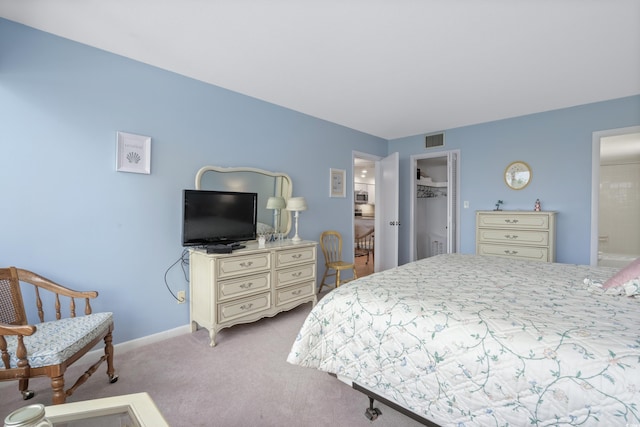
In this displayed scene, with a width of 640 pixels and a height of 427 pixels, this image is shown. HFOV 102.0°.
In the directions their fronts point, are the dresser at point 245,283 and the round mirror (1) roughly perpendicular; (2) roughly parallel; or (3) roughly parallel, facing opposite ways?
roughly perpendicular

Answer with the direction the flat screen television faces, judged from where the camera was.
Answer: facing the viewer and to the right of the viewer

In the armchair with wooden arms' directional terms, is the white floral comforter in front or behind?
in front

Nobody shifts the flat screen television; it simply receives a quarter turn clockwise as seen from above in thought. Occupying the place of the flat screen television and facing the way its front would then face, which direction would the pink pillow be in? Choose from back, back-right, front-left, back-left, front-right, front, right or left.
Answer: left

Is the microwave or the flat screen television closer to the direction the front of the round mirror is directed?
the flat screen television

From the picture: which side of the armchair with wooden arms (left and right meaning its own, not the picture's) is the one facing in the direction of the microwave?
left

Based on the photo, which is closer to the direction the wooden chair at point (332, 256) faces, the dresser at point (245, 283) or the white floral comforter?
the white floral comforter

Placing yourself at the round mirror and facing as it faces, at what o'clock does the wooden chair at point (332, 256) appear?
The wooden chair is roughly at 2 o'clock from the round mirror.

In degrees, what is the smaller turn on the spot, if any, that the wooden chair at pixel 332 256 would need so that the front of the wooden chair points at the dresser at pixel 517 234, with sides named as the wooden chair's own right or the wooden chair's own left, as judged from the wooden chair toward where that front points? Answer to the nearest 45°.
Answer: approximately 45° to the wooden chair's own left

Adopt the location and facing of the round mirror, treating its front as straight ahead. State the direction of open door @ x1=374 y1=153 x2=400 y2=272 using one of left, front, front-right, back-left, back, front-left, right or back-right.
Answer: right

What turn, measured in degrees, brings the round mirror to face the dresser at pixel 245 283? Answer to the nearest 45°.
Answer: approximately 45° to its right

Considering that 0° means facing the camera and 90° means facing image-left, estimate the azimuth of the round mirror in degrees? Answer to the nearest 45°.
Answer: approximately 0°
